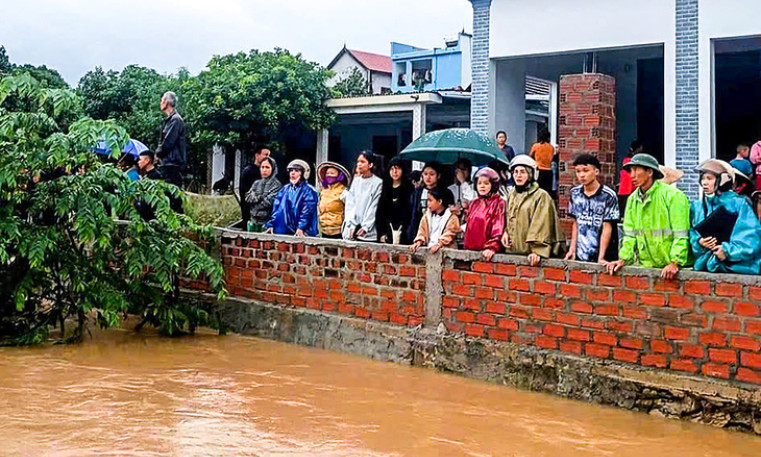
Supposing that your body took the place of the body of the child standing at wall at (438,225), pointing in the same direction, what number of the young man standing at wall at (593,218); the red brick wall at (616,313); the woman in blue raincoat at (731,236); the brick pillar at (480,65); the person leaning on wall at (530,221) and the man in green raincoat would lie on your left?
5

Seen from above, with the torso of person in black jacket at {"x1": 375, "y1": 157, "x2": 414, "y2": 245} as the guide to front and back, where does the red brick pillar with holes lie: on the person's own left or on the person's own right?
on the person's own left

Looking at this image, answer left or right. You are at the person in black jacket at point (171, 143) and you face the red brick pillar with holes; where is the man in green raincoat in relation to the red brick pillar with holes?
right

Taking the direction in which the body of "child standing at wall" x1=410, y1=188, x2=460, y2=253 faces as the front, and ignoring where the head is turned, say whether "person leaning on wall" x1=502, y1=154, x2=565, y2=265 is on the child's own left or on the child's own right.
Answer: on the child's own left

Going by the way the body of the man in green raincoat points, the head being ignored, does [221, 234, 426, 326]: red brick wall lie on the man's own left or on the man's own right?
on the man's own right

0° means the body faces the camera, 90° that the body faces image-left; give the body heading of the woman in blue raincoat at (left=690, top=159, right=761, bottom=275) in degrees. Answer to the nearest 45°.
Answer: approximately 45°

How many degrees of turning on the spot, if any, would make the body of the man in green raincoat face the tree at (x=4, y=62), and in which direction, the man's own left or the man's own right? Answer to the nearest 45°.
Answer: approximately 90° to the man's own right

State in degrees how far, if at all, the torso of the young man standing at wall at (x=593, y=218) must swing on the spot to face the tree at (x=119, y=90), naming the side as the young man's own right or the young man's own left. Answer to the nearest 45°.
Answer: approximately 90° to the young man's own right

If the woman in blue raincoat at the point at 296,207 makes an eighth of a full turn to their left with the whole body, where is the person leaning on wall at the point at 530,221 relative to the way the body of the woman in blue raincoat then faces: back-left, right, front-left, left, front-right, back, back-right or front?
front-left

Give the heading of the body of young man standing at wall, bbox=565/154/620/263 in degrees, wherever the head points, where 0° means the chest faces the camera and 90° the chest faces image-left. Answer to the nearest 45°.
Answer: approximately 45°
